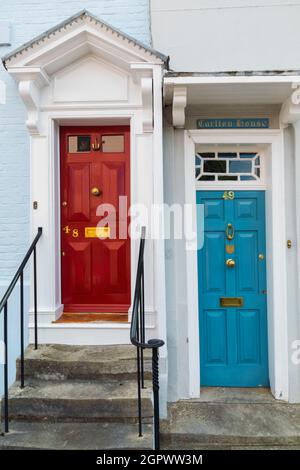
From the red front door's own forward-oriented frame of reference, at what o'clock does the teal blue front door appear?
The teal blue front door is roughly at 9 o'clock from the red front door.

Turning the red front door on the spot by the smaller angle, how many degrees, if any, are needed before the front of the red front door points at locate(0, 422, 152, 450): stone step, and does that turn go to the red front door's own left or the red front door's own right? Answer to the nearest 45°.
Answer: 0° — it already faces it

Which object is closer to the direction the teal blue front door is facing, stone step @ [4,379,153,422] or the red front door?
the stone step

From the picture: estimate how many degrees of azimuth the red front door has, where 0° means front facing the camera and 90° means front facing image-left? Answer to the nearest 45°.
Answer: approximately 0°

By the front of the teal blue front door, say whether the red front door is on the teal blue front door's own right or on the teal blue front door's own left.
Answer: on the teal blue front door's own right

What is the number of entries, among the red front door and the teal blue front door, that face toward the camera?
2
